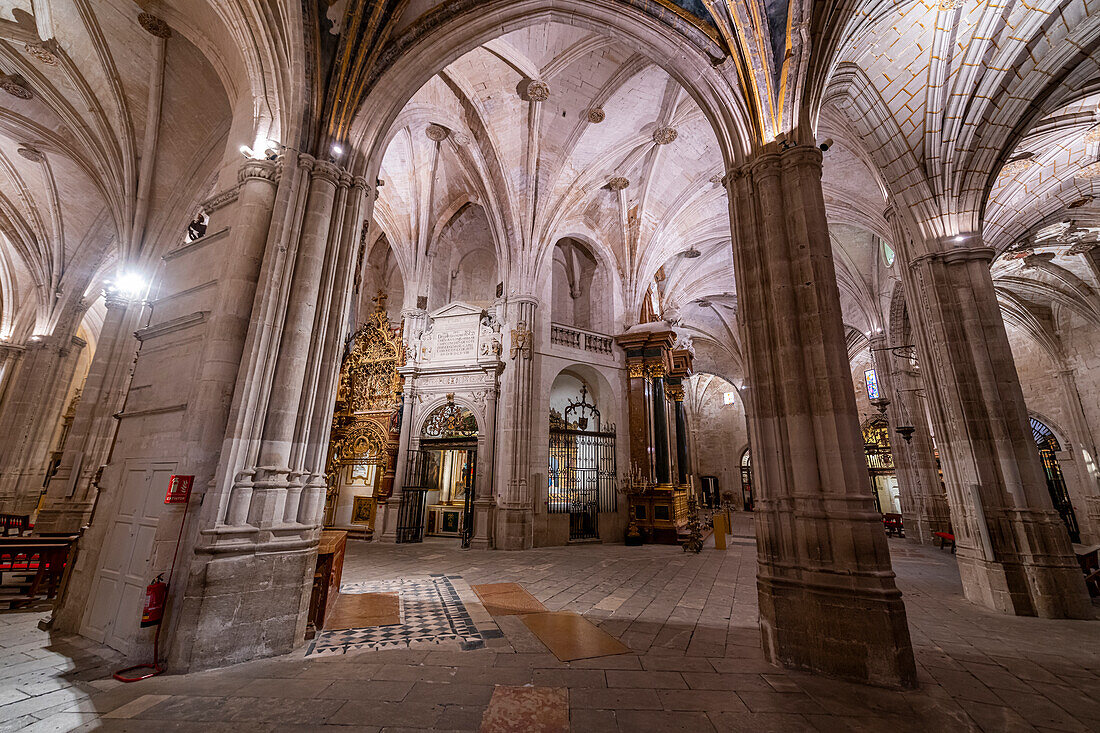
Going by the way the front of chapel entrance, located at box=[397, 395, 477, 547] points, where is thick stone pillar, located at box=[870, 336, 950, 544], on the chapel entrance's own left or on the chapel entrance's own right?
on the chapel entrance's own left

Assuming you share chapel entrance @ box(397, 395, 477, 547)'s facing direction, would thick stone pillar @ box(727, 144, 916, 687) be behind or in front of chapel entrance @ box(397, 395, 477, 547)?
in front

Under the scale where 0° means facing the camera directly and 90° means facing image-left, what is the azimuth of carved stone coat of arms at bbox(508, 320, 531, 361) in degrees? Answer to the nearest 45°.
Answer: approximately 0°

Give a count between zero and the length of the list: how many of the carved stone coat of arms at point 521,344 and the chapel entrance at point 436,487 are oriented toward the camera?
2

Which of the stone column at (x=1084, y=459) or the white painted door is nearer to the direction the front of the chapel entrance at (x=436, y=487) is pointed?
the white painted door

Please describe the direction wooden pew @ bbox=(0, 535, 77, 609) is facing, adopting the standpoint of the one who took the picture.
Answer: facing away from the viewer

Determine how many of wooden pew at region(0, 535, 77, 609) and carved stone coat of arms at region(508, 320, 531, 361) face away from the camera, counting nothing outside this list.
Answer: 1

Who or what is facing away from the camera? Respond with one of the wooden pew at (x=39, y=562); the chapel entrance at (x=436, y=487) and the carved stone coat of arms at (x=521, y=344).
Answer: the wooden pew

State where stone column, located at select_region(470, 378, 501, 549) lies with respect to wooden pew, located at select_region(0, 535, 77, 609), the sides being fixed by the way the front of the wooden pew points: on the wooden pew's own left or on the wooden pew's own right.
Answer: on the wooden pew's own right
